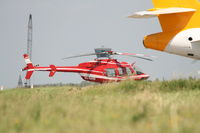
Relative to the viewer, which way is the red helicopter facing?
to the viewer's right
